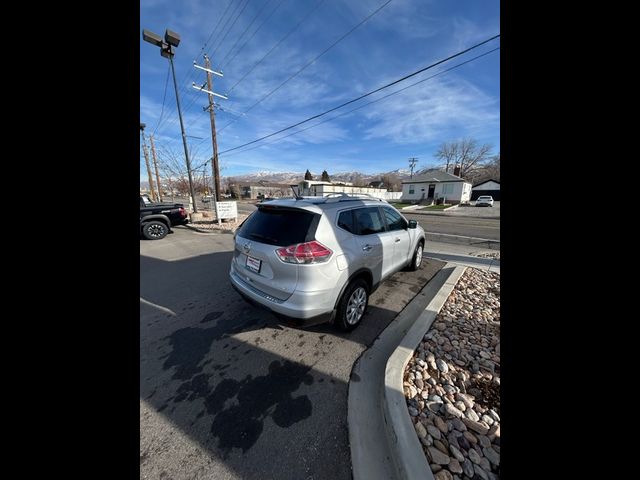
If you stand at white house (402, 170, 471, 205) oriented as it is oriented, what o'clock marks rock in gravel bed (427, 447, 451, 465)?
The rock in gravel bed is roughly at 12 o'clock from the white house.

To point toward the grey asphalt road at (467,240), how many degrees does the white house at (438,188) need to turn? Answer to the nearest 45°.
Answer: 0° — it already faces it

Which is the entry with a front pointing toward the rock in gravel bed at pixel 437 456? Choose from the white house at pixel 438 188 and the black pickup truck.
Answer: the white house

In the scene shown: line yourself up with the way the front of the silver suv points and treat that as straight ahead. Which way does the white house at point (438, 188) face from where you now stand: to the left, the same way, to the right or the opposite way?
the opposite way

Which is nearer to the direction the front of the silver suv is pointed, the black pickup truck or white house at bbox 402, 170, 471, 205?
the white house

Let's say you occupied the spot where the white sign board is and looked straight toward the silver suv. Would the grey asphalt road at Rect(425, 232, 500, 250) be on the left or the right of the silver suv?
left

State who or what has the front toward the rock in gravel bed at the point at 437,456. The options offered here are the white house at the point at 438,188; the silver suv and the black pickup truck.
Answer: the white house

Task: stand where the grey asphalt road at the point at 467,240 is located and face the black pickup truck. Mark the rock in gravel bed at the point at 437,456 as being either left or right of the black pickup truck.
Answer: left

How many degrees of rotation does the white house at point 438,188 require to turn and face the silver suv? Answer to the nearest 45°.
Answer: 0° — it already faces it

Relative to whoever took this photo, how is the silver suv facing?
facing away from the viewer and to the right of the viewer
